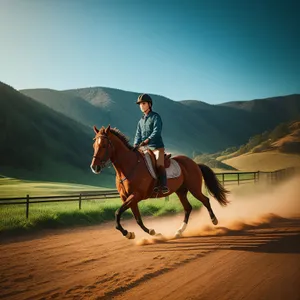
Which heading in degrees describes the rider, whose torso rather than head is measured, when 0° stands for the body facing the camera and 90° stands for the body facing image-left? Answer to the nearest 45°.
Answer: approximately 45°

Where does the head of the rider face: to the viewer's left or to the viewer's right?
to the viewer's left
